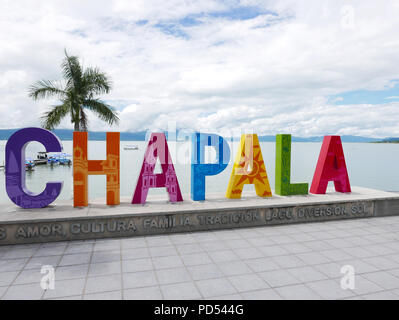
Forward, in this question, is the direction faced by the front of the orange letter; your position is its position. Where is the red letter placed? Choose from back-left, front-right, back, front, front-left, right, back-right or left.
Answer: left

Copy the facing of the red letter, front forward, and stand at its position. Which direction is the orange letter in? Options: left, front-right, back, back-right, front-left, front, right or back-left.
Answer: right

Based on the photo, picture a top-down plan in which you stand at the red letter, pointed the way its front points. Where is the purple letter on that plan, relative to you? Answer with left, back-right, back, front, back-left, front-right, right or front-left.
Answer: right

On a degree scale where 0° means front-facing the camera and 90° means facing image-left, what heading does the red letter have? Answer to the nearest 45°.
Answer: approximately 315°

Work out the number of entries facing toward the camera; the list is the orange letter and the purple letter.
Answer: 2

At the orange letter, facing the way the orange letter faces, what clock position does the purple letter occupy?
The purple letter is roughly at 3 o'clock from the orange letter.

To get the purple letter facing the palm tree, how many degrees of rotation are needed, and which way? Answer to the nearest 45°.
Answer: approximately 180°

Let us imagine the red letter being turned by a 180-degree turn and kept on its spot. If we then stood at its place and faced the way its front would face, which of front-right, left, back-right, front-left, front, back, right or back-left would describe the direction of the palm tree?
front-left

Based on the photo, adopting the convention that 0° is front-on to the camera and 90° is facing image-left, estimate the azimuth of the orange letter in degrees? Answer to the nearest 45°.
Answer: approximately 0°

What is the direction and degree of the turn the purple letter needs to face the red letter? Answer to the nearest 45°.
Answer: approximately 90° to its left

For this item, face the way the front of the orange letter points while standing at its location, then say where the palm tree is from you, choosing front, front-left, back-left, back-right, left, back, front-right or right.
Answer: back
